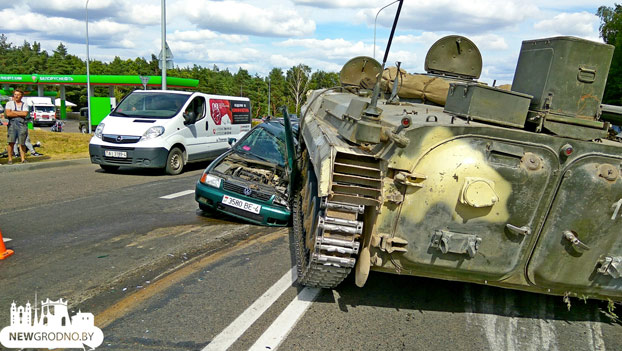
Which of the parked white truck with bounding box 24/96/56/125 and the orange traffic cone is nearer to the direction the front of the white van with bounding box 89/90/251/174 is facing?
the orange traffic cone

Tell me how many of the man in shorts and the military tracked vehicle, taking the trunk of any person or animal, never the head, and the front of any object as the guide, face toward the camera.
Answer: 1

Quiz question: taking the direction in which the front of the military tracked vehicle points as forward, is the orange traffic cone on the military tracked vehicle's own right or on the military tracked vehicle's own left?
on the military tracked vehicle's own left

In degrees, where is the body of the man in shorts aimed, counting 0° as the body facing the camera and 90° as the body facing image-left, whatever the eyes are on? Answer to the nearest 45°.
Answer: approximately 0°

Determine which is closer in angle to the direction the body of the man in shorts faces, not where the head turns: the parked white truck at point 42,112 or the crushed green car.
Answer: the crushed green car

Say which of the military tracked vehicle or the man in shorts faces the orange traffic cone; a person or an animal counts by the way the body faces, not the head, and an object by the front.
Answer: the man in shorts

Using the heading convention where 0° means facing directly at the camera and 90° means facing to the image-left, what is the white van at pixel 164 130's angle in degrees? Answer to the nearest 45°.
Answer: approximately 45°
